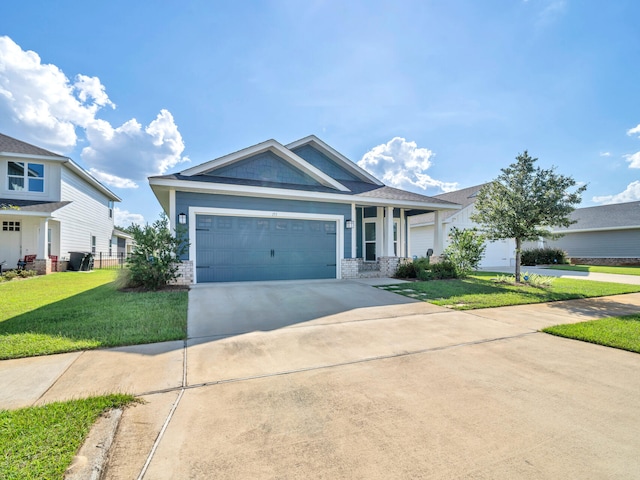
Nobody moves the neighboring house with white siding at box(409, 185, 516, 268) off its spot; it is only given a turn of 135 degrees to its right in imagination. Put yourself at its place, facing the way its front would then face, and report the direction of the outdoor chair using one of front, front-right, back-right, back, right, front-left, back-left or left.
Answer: front-left

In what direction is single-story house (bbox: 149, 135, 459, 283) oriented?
toward the camera

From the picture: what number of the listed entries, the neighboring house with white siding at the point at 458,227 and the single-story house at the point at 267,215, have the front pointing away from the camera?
0

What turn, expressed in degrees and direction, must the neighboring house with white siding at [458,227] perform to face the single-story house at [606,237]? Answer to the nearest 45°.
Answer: approximately 90° to its left

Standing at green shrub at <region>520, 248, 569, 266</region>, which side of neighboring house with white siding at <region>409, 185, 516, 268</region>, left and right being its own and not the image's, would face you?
left

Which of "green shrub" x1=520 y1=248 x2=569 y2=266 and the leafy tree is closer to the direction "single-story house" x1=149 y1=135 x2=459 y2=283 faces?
the leafy tree

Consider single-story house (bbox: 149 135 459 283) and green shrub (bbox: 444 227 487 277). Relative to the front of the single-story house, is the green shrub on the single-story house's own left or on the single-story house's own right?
on the single-story house's own left

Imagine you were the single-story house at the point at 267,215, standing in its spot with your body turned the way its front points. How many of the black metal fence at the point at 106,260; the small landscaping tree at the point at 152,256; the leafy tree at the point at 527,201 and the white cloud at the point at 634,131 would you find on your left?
2
